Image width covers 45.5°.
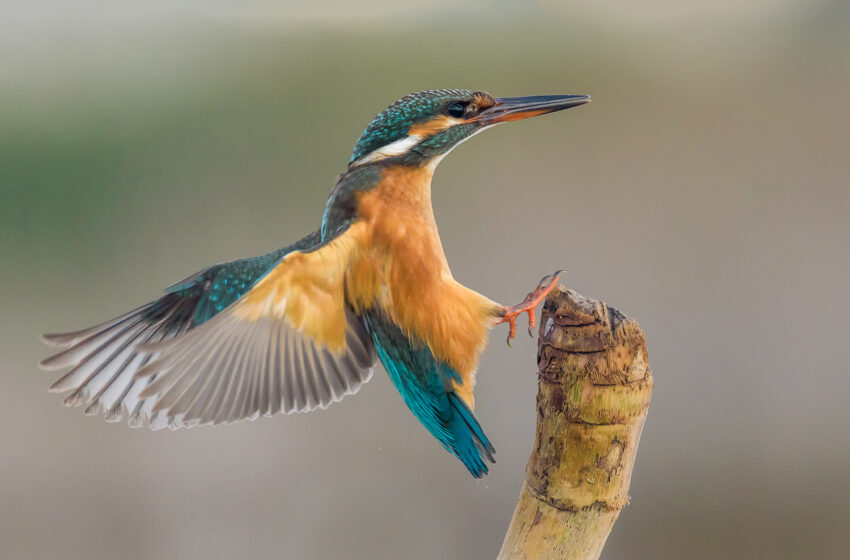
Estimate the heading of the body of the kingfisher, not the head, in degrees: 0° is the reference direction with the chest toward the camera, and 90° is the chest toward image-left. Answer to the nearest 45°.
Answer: approximately 270°
